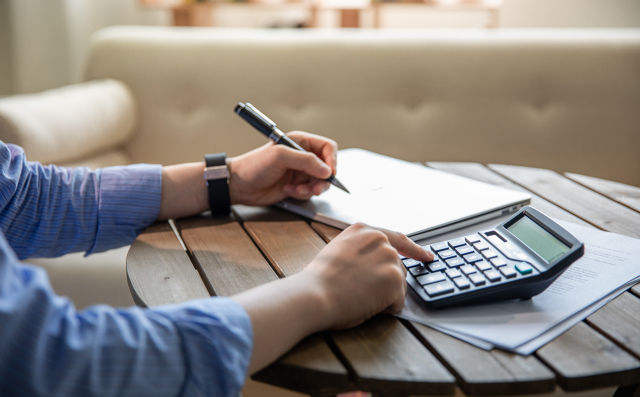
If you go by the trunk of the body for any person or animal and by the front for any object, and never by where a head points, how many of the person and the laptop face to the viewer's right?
1

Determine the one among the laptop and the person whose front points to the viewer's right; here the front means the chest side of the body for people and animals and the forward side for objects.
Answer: the person

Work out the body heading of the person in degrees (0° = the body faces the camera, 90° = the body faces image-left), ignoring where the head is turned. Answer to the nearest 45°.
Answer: approximately 270°

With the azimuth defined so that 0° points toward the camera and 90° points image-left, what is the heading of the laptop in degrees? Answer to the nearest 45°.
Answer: approximately 45°
